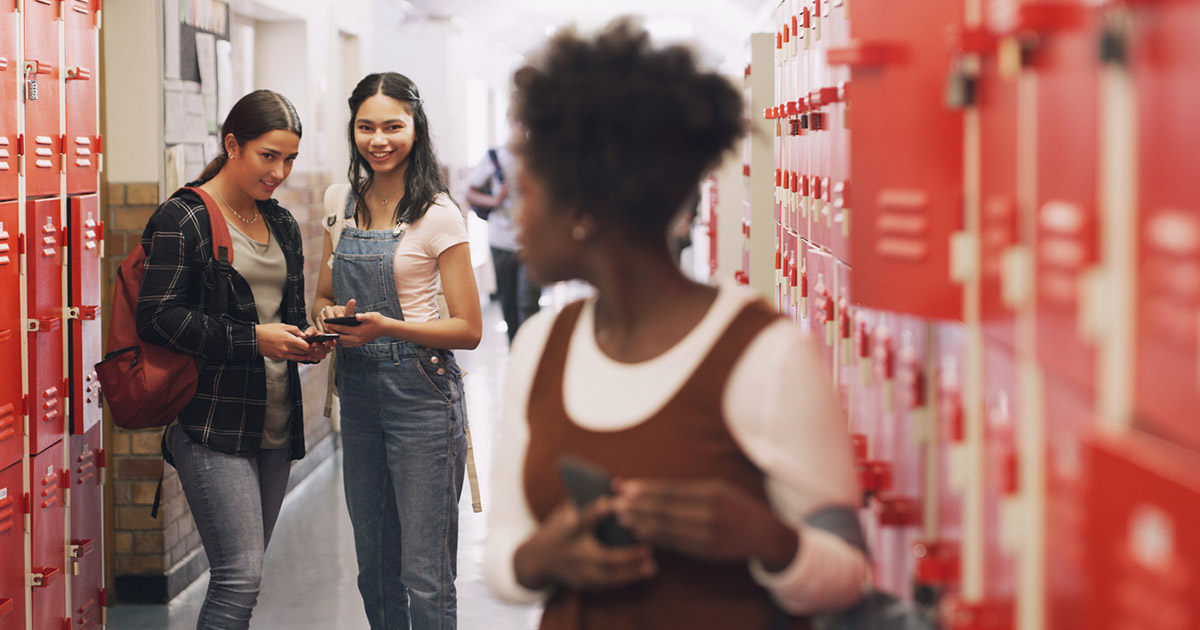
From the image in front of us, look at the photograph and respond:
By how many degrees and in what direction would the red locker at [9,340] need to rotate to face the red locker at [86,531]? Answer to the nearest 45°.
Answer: approximately 135° to its left

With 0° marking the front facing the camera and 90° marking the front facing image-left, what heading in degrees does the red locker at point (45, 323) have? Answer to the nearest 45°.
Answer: approximately 315°

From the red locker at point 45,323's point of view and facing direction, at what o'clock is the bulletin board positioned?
The bulletin board is roughly at 8 o'clock from the red locker.

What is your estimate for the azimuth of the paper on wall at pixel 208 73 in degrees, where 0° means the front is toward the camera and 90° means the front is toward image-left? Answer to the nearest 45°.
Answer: approximately 315°
